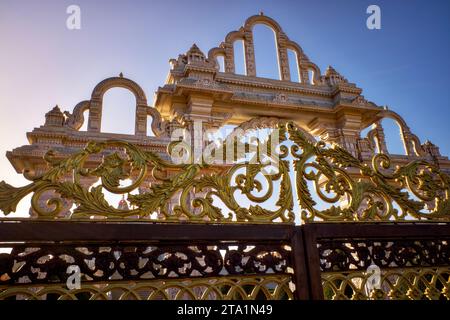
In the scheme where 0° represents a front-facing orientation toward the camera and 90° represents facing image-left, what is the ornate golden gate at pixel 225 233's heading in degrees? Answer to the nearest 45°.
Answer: approximately 0°

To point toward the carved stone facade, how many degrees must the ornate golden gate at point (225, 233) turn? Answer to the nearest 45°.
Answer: approximately 180°
